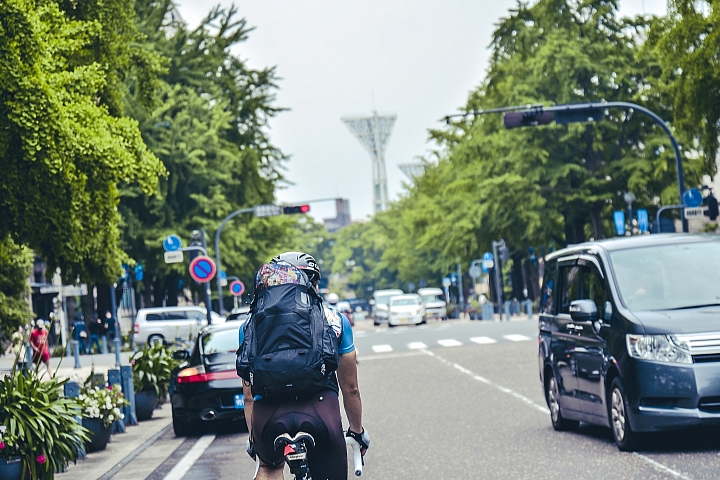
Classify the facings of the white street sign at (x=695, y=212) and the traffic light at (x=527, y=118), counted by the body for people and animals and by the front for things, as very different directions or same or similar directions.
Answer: very different directions

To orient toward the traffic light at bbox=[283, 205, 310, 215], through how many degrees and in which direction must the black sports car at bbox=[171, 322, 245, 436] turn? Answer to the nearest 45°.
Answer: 0° — it already faces it

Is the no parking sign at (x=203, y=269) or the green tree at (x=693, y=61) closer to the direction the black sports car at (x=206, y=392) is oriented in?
the no parking sign

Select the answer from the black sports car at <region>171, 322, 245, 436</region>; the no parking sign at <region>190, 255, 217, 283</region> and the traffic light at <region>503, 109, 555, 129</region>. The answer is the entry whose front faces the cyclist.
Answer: the no parking sign

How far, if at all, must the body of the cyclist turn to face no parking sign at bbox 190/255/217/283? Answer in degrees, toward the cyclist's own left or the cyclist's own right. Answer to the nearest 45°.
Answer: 0° — they already face it

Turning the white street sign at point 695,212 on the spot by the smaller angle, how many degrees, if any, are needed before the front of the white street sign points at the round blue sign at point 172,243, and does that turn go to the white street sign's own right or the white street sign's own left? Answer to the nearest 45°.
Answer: approximately 90° to the white street sign's own right

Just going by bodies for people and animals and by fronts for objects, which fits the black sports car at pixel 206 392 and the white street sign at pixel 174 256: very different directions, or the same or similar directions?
very different directions

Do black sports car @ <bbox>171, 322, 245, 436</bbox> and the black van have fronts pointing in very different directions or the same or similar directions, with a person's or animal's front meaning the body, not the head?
very different directions

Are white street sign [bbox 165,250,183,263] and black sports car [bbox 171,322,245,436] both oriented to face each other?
yes

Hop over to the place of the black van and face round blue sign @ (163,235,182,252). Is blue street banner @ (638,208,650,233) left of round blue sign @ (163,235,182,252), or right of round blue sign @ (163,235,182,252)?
right

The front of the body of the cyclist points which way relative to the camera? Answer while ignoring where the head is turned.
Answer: away from the camera
